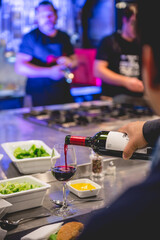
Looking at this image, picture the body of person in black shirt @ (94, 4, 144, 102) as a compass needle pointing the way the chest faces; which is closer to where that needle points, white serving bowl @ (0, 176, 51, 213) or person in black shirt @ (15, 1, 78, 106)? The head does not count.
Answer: the white serving bowl

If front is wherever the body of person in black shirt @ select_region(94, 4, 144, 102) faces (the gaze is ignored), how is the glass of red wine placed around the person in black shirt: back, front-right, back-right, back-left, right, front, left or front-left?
front-right

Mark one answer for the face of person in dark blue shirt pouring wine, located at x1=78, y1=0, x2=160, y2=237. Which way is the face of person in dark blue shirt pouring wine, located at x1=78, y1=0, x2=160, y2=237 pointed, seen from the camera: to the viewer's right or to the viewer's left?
to the viewer's left

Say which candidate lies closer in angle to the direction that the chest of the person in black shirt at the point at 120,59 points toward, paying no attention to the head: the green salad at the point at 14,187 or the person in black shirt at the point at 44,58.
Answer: the green salad

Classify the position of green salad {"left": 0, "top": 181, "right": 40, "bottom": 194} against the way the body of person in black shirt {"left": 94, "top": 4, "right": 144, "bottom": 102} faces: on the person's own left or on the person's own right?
on the person's own right

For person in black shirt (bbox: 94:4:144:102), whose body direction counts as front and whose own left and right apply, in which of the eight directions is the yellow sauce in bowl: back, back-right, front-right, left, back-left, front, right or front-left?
front-right

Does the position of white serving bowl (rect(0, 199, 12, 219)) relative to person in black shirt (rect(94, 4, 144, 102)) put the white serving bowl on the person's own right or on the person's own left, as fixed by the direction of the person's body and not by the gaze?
on the person's own right
